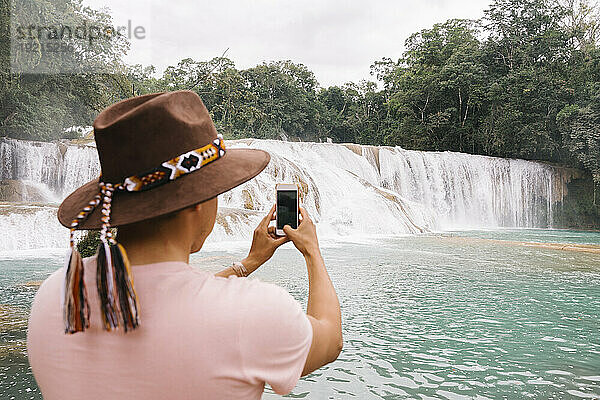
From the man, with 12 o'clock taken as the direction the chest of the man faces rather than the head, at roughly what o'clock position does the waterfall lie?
The waterfall is roughly at 11 o'clock from the man.

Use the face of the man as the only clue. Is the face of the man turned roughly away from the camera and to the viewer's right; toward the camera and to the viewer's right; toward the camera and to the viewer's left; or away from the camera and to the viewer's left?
away from the camera and to the viewer's right

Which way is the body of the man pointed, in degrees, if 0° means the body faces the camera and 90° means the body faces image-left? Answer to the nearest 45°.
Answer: approximately 225°
